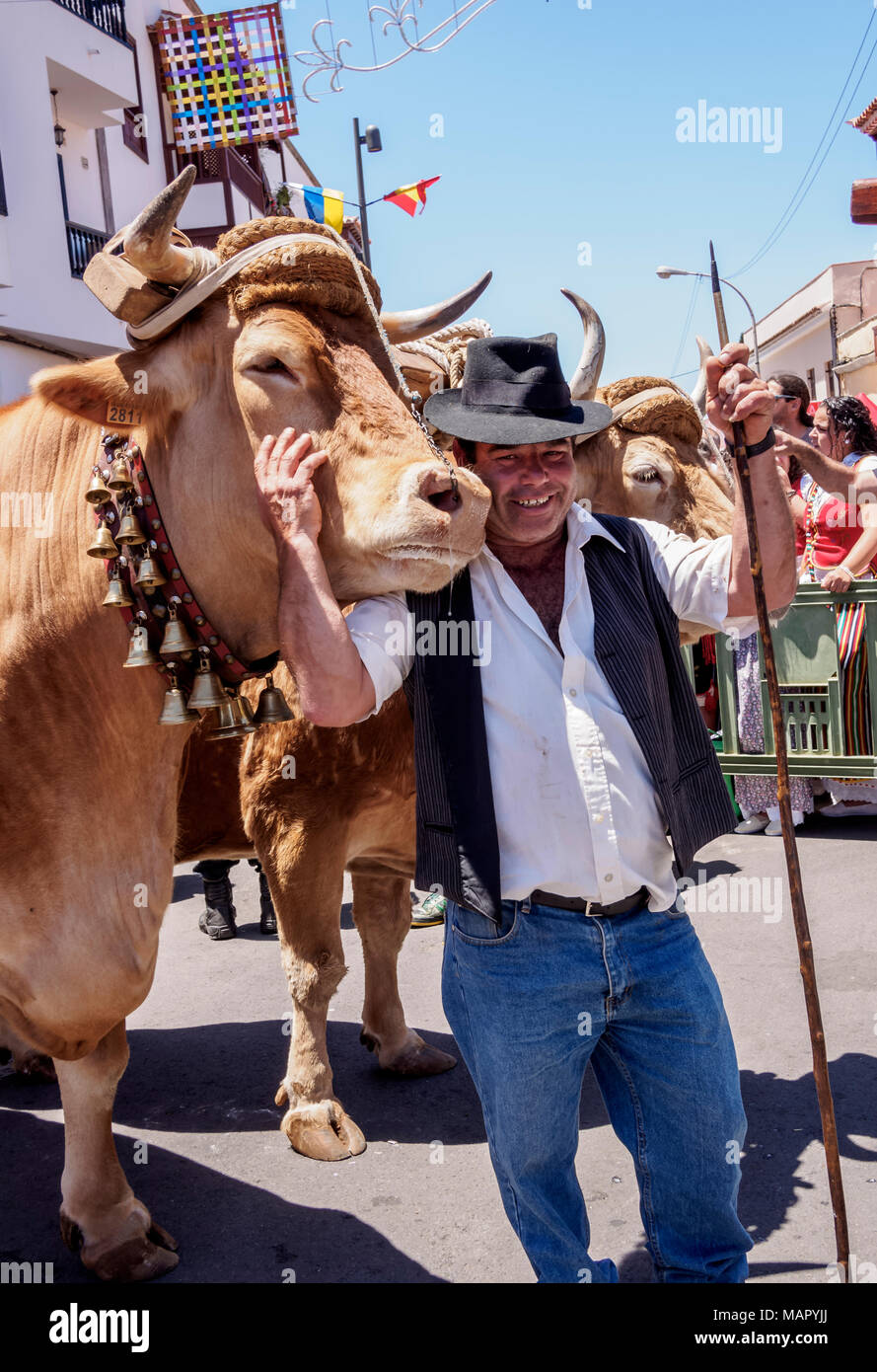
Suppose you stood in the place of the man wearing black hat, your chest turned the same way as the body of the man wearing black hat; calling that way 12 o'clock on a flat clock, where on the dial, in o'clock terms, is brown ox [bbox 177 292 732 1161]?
The brown ox is roughly at 5 o'clock from the man wearing black hat.

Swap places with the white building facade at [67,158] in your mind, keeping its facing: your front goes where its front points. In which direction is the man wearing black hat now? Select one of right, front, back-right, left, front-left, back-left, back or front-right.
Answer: front-right

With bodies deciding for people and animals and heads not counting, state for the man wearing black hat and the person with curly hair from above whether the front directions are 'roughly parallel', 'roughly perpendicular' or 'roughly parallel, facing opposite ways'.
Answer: roughly perpendicular

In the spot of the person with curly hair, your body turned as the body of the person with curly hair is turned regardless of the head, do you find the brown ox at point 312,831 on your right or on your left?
on your left

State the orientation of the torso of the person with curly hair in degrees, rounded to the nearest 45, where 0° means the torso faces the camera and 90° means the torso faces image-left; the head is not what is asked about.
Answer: approximately 90°

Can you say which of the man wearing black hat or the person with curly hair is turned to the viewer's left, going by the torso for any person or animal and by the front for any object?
the person with curly hair

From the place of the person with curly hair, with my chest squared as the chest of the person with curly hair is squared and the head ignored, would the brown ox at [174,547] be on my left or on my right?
on my left

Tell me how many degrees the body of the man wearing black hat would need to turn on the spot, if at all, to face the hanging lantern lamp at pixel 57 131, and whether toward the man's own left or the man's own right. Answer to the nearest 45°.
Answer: approximately 180°

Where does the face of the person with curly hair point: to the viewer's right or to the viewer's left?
to the viewer's left
